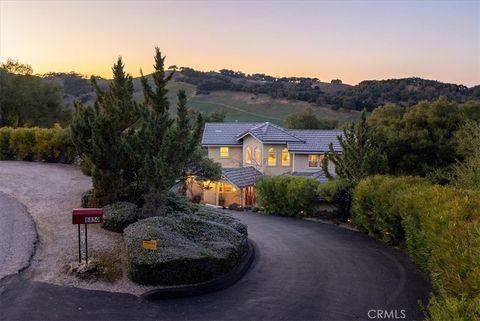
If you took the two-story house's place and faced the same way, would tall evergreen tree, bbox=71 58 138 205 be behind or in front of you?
in front

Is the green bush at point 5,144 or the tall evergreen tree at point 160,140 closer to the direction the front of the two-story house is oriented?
the tall evergreen tree

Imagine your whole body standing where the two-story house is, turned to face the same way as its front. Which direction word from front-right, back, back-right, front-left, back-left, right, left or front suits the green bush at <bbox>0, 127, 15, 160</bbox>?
front-right

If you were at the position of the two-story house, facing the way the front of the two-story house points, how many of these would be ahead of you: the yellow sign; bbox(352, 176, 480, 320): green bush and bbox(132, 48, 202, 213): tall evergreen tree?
3

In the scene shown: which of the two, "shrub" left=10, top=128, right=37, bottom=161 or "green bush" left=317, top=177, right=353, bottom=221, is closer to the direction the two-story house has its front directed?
the green bush

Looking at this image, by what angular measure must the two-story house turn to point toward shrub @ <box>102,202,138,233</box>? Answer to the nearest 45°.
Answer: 0° — it already faces it

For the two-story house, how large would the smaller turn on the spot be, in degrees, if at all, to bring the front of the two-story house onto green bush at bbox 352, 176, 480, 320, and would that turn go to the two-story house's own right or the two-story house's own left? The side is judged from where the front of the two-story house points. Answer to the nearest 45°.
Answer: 0° — it already faces it

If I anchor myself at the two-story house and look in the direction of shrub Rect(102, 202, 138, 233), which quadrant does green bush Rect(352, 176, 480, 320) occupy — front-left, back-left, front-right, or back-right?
front-left

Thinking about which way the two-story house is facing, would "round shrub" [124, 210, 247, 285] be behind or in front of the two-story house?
in front

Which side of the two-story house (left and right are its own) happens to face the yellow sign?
front

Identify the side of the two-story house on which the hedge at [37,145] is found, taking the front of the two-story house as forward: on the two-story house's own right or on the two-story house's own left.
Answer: on the two-story house's own right

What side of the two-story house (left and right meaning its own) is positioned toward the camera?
front
